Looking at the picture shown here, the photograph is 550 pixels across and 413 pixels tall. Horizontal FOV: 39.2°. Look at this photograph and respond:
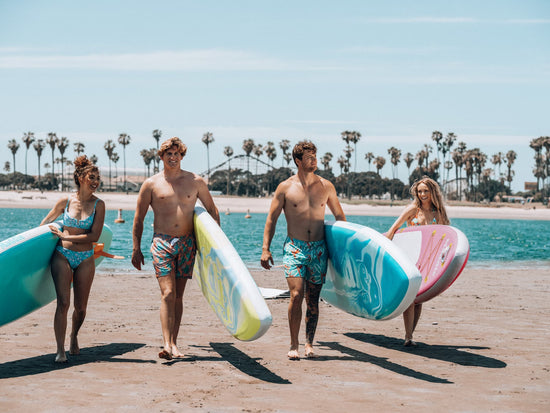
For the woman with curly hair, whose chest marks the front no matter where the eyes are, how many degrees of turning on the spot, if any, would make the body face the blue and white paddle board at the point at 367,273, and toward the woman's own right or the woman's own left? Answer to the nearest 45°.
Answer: approximately 90° to the woman's own left

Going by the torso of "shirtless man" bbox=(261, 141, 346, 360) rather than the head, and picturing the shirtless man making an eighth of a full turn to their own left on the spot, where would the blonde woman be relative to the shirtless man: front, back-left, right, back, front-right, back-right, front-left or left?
left

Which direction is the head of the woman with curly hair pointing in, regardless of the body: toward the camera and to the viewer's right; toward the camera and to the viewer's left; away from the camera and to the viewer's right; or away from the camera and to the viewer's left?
toward the camera and to the viewer's right

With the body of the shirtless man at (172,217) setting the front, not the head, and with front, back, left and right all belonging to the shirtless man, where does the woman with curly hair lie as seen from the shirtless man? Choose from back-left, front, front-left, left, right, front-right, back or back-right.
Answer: right

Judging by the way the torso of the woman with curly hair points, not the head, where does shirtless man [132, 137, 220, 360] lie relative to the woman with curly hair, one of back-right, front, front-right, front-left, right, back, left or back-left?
left

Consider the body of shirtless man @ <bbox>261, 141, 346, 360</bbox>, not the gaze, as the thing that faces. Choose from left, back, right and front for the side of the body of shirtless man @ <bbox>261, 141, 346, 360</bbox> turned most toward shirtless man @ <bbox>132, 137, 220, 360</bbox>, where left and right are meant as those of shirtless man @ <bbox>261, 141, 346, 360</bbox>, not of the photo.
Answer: right

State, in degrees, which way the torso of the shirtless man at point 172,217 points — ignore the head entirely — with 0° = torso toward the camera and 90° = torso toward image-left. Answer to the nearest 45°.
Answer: approximately 0°

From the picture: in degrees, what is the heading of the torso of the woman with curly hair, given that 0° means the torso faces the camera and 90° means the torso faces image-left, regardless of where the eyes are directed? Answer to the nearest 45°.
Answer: approximately 0°
